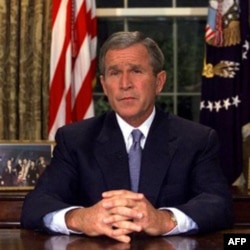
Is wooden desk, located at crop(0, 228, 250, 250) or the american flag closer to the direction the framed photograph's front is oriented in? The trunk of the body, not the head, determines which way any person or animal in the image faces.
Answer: the wooden desk

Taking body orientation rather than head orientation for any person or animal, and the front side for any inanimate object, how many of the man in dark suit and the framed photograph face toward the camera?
2

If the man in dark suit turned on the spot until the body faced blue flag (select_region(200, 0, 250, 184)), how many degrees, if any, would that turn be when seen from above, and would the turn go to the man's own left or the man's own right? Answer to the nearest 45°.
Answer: approximately 180°

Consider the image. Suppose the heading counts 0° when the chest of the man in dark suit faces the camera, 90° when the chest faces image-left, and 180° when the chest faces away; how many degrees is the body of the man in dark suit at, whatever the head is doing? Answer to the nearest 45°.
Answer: approximately 0°

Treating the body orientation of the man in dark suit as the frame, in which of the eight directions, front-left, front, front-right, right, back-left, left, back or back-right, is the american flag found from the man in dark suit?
back

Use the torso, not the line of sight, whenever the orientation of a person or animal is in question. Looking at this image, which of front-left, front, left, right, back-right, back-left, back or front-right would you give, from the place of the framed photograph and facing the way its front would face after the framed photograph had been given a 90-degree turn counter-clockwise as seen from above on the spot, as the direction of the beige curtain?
left

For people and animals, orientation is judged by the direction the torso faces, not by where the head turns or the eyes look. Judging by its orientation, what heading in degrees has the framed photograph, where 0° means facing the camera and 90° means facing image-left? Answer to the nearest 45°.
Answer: approximately 0°

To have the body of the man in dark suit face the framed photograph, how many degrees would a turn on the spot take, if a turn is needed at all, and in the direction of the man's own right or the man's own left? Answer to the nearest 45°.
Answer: approximately 135° to the man's own right

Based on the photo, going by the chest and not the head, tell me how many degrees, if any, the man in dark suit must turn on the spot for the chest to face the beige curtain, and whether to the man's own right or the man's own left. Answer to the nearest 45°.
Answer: approximately 180°

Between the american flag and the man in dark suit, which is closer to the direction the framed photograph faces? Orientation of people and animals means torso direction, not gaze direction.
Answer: the man in dark suit

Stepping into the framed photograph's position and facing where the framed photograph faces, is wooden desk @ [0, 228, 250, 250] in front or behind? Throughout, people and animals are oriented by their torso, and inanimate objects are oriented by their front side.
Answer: in front
